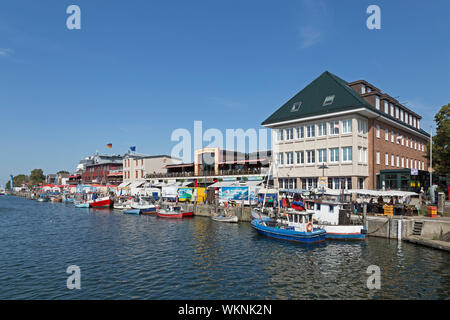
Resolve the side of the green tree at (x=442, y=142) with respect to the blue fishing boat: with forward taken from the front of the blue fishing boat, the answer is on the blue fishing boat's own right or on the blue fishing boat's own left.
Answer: on the blue fishing boat's own right

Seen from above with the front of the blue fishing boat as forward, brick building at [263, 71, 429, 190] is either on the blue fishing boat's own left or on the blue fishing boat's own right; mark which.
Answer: on the blue fishing boat's own right

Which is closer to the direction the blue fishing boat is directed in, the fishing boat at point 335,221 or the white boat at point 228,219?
the white boat

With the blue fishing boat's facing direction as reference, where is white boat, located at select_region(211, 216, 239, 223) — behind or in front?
in front

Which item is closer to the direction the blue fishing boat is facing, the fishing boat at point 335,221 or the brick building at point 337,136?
the brick building

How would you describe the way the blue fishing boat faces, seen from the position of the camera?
facing away from the viewer and to the left of the viewer
